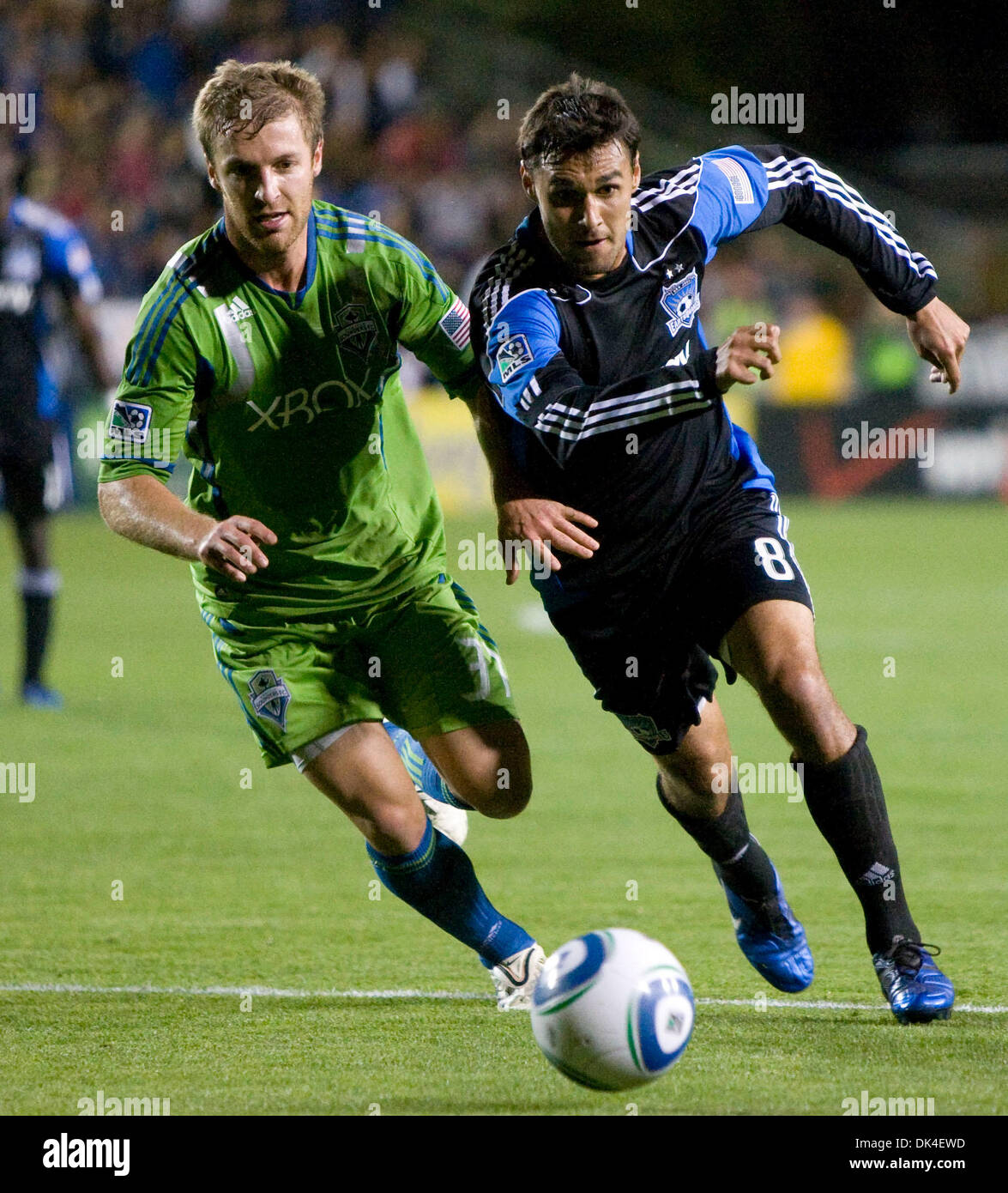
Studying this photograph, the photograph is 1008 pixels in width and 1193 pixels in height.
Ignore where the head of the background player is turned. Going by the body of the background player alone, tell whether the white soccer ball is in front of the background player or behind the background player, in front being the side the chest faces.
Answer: in front

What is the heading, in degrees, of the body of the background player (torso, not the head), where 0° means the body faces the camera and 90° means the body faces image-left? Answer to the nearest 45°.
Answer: approximately 0°
